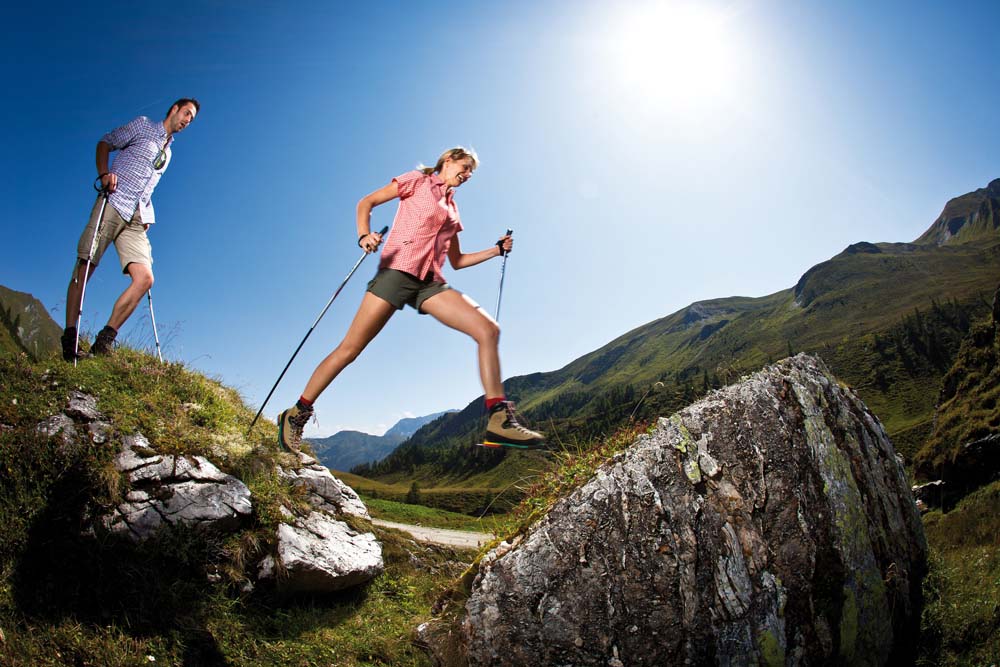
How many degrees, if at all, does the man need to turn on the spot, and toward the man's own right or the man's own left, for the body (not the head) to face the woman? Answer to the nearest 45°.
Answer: approximately 45° to the man's own right

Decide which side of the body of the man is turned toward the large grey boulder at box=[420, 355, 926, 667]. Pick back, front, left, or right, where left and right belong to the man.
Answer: front

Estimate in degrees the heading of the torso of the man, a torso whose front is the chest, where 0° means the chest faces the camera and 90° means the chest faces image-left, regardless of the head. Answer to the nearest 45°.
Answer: approximately 315°
